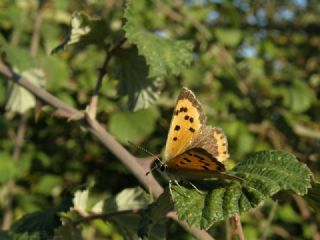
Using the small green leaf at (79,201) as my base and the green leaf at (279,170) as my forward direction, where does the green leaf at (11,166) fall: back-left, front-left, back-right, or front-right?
back-left

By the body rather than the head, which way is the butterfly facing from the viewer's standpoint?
to the viewer's left

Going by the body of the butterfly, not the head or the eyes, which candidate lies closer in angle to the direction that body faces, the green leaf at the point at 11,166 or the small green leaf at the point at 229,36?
the green leaf

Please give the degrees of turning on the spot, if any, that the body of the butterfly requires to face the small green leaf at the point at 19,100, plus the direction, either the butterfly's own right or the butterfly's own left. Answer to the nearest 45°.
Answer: approximately 45° to the butterfly's own right
